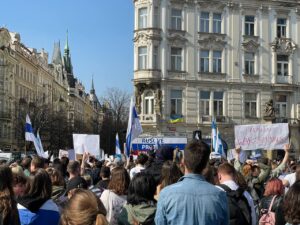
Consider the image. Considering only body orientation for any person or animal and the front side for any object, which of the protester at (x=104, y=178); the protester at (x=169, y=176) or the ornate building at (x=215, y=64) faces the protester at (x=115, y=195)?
the ornate building

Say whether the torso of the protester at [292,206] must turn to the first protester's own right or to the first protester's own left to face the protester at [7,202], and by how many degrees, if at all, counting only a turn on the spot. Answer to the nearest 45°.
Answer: approximately 90° to the first protester's own left

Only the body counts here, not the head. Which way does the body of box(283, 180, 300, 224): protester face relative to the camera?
away from the camera

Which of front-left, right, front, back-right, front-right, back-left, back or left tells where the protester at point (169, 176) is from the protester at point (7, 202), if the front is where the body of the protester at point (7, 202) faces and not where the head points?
front-right

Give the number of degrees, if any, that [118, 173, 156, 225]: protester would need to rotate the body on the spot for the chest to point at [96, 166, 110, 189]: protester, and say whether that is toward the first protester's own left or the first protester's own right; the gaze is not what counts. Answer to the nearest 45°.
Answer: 0° — they already face them

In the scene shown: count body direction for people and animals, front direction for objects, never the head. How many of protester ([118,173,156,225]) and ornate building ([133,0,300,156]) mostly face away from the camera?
1

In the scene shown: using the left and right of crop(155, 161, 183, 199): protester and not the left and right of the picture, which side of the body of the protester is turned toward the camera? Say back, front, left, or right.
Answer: back

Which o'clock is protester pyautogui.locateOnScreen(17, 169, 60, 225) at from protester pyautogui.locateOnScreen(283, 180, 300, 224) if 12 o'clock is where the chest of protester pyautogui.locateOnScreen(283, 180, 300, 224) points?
protester pyautogui.locateOnScreen(17, 169, 60, 225) is roughly at 9 o'clock from protester pyautogui.locateOnScreen(283, 180, 300, 224).

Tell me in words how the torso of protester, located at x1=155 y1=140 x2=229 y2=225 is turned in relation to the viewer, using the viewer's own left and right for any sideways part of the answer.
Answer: facing away from the viewer

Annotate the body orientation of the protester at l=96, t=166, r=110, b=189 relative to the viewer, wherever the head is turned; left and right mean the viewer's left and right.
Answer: facing away from the viewer

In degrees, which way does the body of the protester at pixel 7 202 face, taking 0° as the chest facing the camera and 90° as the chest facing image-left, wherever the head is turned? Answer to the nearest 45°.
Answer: approximately 180°

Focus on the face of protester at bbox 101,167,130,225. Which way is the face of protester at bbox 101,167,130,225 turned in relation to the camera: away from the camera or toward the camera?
away from the camera

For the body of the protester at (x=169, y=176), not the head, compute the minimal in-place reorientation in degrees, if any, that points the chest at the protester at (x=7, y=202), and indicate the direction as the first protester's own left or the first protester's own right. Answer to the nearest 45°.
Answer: approximately 135° to the first protester's own left

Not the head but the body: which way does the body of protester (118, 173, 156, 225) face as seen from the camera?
away from the camera
